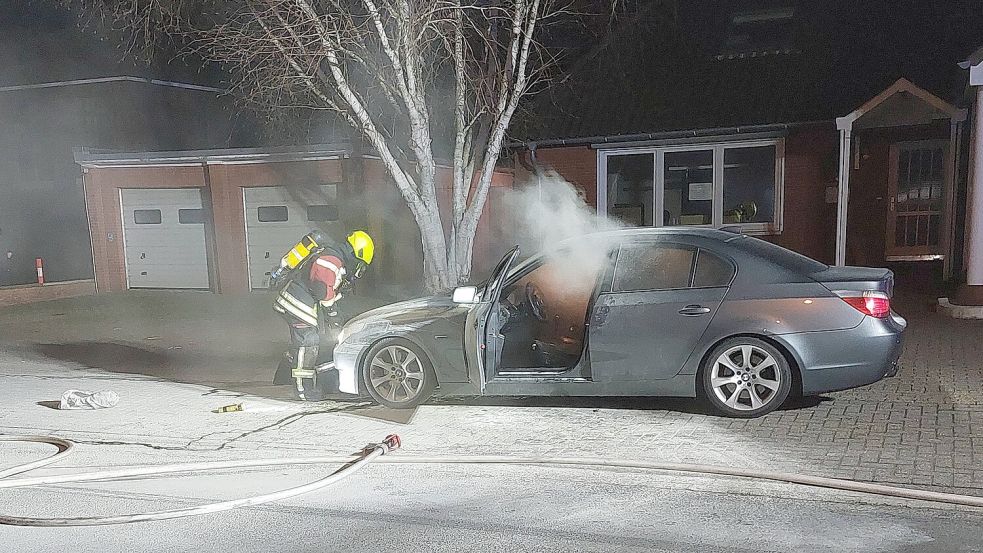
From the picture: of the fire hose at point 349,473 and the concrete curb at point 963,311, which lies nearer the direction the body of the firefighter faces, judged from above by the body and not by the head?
the concrete curb

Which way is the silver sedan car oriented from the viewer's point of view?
to the viewer's left

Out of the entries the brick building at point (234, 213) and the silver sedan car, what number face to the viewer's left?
1

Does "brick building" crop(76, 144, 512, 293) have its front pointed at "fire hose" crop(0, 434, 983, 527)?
yes

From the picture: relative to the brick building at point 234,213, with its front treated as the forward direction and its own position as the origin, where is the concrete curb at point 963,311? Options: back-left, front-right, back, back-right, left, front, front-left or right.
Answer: front-left

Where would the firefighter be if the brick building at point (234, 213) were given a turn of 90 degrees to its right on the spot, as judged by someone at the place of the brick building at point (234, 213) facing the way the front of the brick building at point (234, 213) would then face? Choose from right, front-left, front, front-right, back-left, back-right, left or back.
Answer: left

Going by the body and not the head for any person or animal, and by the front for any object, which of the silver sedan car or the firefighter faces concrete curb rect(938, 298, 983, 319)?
the firefighter

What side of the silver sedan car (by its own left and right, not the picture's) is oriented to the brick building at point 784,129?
right

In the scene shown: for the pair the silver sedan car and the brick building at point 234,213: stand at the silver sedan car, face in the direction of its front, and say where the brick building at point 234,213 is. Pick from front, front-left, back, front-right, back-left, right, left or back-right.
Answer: front-right

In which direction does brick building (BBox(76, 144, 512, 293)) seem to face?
toward the camera

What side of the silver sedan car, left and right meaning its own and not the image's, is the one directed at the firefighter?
front

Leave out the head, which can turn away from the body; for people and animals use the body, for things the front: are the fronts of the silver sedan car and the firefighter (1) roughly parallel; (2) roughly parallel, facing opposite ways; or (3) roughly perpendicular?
roughly parallel, facing opposite ways

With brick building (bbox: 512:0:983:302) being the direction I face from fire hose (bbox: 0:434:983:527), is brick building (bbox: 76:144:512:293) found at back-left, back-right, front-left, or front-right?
front-left

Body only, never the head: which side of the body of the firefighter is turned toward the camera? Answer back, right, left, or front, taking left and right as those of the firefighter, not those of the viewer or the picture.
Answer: right

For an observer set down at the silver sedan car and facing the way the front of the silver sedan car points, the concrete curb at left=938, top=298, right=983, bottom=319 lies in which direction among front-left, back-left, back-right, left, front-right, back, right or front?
back-right

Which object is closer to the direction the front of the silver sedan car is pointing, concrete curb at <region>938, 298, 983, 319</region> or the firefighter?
the firefighter

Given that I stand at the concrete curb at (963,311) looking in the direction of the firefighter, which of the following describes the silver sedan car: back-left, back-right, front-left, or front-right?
front-left

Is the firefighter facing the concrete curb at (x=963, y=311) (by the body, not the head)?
yes
